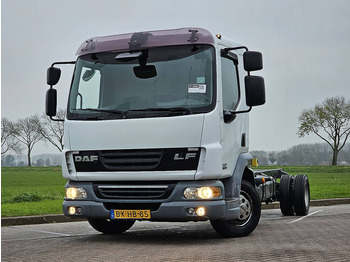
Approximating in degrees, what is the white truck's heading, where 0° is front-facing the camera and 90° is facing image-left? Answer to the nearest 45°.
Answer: approximately 45°
